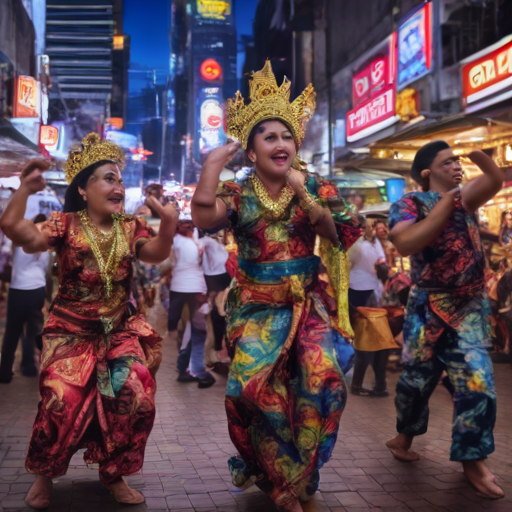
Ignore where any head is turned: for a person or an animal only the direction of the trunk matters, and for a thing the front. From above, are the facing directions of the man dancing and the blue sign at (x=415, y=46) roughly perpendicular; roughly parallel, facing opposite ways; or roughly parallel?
roughly perpendicular

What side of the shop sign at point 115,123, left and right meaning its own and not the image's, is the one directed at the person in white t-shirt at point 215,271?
front

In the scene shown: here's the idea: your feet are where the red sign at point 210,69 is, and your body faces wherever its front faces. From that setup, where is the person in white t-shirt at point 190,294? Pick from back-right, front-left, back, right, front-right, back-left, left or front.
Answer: front

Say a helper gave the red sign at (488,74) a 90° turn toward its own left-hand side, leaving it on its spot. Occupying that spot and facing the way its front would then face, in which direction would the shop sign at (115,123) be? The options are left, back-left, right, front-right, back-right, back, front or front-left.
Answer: back

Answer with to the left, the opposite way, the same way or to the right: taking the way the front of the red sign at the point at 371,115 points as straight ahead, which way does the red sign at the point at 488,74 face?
the same way

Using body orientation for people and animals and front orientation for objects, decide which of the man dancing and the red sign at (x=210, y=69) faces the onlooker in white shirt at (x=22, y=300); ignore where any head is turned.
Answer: the red sign

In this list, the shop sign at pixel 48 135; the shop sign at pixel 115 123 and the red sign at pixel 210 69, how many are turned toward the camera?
3

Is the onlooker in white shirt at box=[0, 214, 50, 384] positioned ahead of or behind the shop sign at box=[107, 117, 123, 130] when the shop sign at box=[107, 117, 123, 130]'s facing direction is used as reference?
ahead

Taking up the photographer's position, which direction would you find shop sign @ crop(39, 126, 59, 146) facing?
facing the viewer

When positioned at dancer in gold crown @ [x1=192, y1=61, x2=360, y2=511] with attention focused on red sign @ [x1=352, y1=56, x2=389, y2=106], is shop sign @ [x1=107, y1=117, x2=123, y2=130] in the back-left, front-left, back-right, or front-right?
front-left

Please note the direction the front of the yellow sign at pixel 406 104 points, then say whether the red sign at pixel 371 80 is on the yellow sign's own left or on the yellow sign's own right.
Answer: on the yellow sign's own right

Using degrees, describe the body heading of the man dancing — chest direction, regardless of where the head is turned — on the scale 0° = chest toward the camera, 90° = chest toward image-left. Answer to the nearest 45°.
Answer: approximately 315°

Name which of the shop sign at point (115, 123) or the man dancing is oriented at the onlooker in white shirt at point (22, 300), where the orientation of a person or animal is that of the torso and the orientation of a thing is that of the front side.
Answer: the shop sign

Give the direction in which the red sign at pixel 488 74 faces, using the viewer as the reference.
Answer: facing the viewer and to the left of the viewer

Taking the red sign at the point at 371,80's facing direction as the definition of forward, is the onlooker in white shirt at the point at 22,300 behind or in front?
in front

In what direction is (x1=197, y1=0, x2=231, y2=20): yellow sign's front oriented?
toward the camera

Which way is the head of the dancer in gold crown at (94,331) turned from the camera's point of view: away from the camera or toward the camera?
toward the camera

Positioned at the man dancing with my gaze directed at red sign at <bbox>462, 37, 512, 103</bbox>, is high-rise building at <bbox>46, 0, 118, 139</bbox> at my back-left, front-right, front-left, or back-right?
front-left

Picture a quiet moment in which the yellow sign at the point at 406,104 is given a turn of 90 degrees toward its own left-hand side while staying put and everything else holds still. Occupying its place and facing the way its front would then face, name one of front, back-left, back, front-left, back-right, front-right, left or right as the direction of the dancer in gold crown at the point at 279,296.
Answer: front-right
